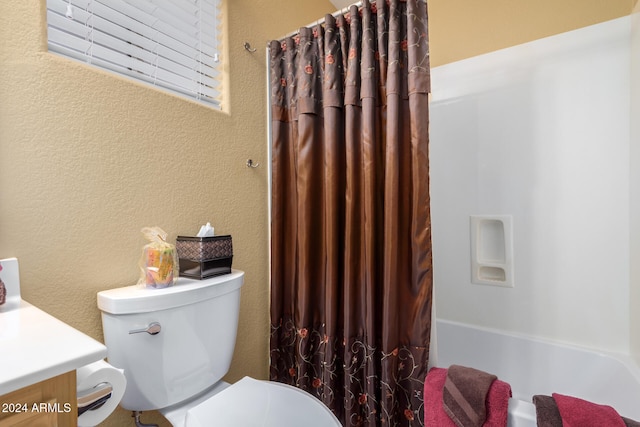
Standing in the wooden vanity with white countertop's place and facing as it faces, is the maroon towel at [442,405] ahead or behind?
ahead

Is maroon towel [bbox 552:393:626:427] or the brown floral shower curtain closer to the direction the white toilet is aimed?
the maroon towel

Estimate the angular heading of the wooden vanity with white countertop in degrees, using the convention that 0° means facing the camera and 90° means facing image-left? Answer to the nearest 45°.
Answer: approximately 315°

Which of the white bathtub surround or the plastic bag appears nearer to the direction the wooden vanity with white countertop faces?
the white bathtub surround

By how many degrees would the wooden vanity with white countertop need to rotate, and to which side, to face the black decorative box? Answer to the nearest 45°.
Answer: approximately 90° to its left

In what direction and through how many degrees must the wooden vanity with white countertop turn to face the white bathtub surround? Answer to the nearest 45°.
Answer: approximately 45° to its left
